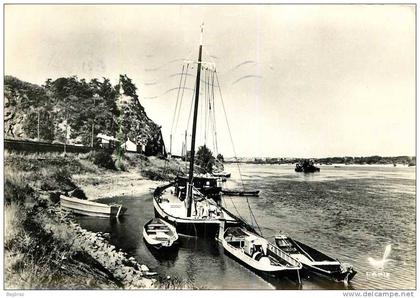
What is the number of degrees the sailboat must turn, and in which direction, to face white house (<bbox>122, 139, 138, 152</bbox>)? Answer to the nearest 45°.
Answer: approximately 180°

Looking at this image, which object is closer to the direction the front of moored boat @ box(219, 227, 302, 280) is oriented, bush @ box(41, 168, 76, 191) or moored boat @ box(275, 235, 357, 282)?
the moored boat

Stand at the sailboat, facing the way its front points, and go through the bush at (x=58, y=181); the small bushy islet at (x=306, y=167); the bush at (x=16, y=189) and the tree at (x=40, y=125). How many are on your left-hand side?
1

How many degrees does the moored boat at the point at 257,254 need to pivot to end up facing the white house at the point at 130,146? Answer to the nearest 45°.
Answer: approximately 180°

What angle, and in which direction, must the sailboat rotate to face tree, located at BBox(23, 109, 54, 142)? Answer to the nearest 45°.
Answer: approximately 135° to its right

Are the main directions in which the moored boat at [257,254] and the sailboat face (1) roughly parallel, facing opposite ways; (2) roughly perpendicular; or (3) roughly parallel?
roughly parallel

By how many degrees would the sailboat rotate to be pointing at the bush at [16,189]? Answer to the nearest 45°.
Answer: approximately 135° to its right

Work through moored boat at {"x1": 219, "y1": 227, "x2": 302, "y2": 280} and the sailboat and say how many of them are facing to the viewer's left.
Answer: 0

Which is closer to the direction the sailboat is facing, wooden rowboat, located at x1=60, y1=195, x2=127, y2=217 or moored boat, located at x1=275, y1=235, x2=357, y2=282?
the moored boat

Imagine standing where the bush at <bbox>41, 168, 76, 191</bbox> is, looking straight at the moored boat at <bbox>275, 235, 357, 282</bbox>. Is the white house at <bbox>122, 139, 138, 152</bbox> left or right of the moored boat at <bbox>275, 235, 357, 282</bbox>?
left

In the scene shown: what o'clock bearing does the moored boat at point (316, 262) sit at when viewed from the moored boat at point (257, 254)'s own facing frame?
the moored boat at point (316, 262) is roughly at 11 o'clock from the moored boat at point (257, 254).

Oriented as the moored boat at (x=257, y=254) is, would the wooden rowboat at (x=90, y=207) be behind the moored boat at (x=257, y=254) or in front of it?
behind

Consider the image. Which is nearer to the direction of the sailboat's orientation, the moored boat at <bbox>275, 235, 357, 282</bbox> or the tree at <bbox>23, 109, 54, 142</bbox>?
the moored boat

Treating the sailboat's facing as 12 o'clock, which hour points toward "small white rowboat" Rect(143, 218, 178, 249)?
The small white rowboat is roughly at 3 o'clock from the sailboat.

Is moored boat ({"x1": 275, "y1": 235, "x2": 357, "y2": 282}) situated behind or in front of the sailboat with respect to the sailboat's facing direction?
in front

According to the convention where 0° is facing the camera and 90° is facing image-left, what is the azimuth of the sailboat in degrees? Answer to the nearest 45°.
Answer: approximately 315°

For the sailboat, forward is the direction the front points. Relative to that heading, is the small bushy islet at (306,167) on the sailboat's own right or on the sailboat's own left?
on the sailboat's own left

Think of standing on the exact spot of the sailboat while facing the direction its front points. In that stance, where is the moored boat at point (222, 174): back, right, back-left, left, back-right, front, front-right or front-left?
back-left
